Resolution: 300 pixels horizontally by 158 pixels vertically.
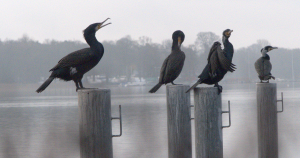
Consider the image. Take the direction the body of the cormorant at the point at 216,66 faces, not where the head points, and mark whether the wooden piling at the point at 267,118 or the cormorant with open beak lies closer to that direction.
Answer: the wooden piling

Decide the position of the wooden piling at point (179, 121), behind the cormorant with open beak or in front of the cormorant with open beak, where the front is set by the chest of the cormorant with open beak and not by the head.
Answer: in front

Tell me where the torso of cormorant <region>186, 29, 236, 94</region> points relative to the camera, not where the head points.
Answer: to the viewer's right

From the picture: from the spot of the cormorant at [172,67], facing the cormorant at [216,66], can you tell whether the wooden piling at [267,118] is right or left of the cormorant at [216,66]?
left

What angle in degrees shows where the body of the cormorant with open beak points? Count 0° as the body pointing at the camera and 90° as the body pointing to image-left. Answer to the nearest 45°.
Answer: approximately 270°

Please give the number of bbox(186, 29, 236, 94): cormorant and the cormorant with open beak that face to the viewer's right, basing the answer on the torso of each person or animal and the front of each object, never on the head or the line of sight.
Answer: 2

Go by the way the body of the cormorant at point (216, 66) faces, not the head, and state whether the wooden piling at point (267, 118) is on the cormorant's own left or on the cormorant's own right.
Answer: on the cormorant's own left
